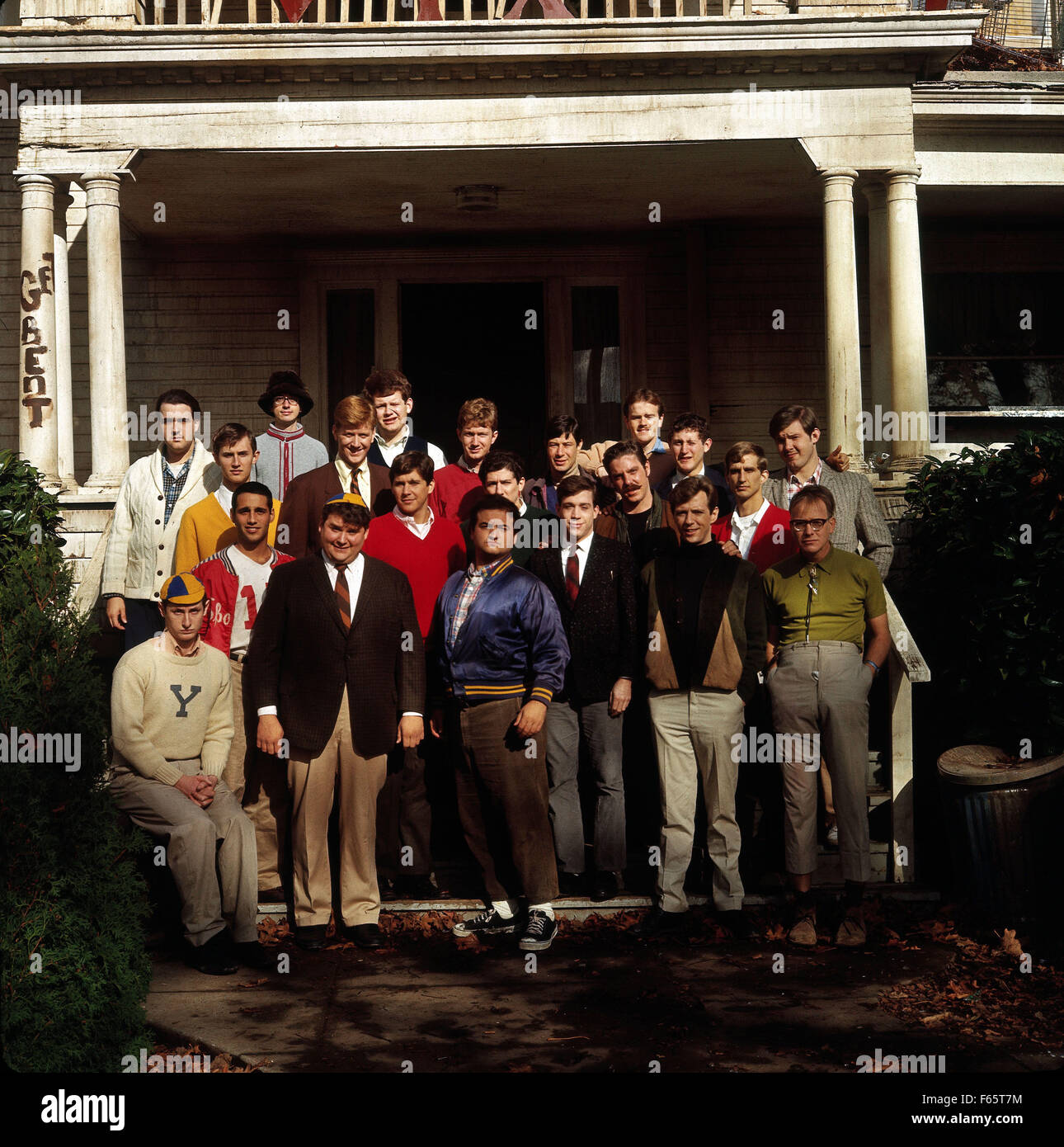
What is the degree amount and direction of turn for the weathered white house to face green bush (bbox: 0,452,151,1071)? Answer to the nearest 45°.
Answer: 0° — it already faces it

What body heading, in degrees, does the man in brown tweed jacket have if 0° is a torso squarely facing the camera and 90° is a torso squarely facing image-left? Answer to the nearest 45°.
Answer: approximately 0°

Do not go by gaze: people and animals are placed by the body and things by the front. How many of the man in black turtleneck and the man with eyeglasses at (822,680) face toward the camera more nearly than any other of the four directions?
2

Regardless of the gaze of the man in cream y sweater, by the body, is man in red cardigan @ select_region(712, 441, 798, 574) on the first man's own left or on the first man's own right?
on the first man's own left
